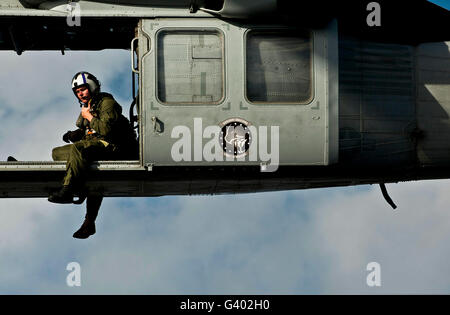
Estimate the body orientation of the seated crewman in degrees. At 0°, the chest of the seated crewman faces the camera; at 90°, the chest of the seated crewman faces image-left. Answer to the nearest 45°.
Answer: approximately 45°

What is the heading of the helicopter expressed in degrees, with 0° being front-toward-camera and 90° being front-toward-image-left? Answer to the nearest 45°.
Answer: approximately 90°
